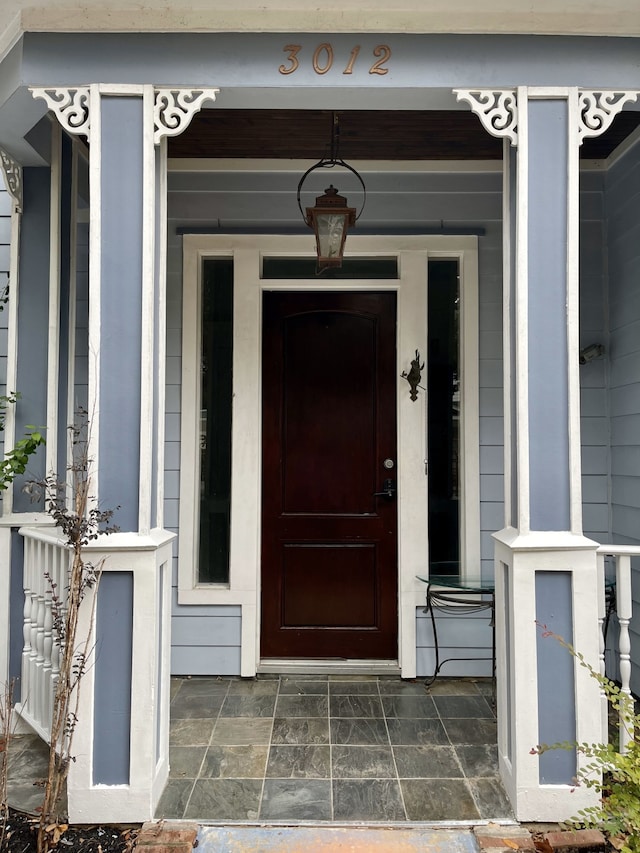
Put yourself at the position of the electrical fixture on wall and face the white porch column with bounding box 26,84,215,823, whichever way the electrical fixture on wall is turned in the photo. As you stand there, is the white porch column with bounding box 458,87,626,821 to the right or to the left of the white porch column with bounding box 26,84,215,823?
left

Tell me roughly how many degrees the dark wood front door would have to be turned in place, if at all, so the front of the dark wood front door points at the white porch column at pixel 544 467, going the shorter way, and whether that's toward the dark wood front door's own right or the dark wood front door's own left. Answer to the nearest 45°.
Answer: approximately 45° to the dark wood front door's own left

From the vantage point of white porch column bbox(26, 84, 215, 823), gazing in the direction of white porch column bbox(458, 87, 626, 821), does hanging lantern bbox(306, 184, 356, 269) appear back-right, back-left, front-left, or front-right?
front-left

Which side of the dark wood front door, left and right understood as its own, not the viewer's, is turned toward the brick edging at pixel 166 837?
front

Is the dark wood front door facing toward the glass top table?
no

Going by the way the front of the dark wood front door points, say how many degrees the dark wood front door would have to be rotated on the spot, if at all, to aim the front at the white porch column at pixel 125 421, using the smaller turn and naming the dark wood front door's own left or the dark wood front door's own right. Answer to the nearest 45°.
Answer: approximately 45° to the dark wood front door's own right

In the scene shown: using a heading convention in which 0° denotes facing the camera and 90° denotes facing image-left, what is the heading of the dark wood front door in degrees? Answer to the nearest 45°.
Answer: approximately 0°

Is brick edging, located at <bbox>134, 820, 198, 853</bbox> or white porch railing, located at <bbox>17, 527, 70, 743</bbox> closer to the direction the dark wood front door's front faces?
the brick edging

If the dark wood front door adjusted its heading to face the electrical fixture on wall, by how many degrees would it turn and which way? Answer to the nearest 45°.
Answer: approximately 90° to its left

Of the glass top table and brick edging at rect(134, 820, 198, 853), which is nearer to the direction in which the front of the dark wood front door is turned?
the brick edging

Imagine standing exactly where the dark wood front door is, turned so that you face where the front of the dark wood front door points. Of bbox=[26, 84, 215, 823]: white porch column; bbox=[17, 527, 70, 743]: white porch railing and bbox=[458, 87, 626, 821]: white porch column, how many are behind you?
0

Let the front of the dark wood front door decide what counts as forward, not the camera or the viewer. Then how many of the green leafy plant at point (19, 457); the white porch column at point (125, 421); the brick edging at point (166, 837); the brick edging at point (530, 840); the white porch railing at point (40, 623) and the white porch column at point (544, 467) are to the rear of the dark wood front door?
0

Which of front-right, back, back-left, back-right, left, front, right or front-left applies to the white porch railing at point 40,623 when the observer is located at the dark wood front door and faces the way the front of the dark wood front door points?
front-right
